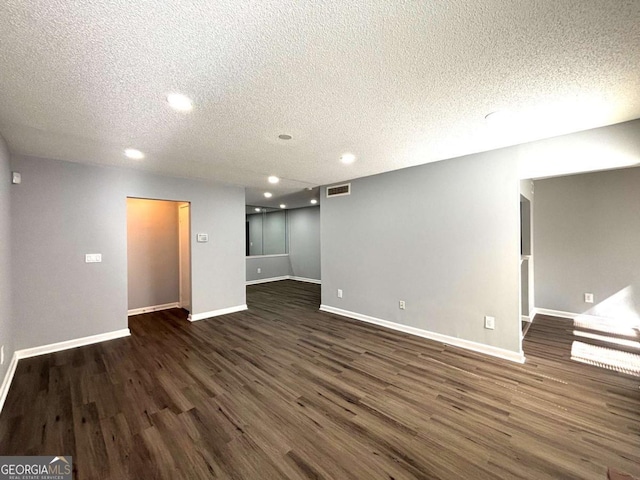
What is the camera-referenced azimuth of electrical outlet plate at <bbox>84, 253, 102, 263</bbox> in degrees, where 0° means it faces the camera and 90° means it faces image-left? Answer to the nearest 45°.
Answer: approximately 0°

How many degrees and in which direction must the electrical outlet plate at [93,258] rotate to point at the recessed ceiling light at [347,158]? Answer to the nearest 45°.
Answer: approximately 45° to its left
